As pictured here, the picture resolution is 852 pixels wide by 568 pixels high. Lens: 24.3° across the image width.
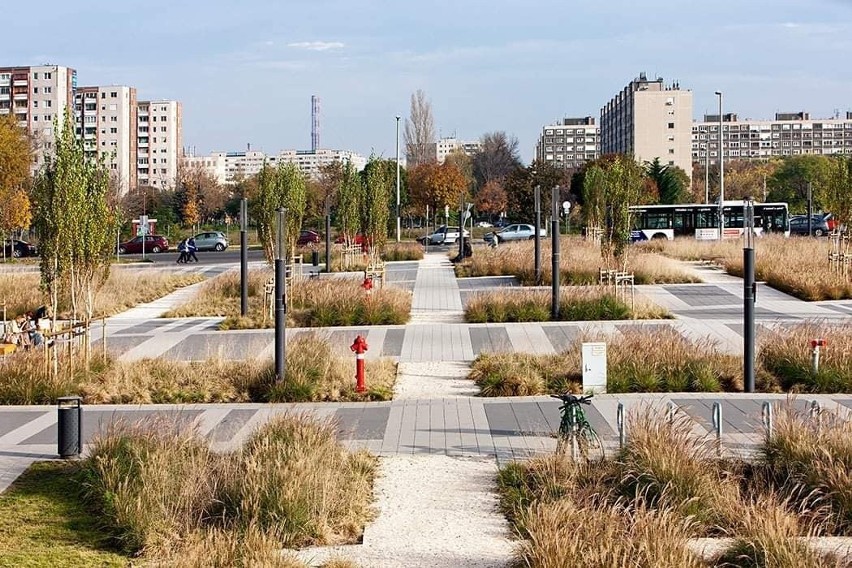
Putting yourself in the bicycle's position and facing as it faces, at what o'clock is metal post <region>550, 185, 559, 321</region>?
The metal post is roughly at 6 o'clock from the bicycle.

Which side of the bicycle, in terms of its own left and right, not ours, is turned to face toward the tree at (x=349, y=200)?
back

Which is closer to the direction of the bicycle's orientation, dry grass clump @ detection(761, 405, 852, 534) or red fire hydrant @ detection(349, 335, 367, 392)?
the dry grass clump

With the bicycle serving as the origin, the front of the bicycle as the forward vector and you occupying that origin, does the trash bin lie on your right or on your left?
on your right

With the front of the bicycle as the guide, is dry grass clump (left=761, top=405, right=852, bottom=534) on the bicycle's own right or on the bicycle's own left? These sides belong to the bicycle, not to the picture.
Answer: on the bicycle's own left

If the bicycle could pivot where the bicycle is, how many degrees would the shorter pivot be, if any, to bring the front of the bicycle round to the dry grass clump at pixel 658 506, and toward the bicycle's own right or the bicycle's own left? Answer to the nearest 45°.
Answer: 0° — it already faces it

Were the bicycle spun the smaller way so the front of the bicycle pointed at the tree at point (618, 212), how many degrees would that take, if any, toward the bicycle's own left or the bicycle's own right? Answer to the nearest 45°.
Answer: approximately 180°

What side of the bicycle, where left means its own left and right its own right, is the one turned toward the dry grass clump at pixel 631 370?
back

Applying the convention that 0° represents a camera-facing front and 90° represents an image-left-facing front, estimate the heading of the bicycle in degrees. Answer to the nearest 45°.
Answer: approximately 0°
